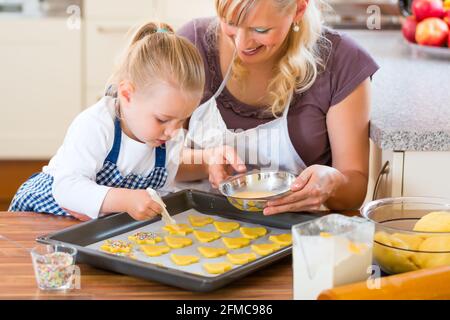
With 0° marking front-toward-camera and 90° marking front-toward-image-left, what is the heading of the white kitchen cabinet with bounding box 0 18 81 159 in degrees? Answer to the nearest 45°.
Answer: approximately 0°

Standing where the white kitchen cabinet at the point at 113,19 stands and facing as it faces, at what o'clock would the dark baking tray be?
The dark baking tray is roughly at 12 o'clock from the white kitchen cabinet.

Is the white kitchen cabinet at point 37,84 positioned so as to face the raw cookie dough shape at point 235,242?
yes

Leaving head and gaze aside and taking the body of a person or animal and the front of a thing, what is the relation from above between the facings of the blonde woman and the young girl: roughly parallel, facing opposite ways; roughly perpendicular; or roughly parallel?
roughly perpendicular

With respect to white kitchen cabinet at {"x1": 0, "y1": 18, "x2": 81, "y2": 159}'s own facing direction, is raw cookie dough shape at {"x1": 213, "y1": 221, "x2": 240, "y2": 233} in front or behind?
in front

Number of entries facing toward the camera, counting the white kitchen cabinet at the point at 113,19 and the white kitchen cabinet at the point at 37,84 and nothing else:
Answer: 2

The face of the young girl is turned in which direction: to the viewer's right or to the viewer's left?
to the viewer's right

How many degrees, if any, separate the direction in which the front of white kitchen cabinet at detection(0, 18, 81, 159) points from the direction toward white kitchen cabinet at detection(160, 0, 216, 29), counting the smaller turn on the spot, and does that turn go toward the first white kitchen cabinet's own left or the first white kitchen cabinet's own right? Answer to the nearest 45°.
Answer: approximately 90° to the first white kitchen cabinet's own left

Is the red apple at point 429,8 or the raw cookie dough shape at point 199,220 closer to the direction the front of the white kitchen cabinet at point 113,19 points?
the raw cookie dough shape

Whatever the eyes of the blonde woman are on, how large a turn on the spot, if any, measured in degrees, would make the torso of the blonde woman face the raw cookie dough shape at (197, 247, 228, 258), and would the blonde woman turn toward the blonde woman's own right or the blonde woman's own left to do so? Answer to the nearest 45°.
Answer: approximately 45° to the blonde woman's own left

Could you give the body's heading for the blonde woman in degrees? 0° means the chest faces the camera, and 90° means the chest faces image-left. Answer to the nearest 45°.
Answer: approximately 45°

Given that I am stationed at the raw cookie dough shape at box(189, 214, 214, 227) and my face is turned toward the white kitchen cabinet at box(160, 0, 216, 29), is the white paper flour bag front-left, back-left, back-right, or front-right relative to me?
back-right

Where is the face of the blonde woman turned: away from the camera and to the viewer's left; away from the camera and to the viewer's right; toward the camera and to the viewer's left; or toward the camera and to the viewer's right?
toward the camera and to the viewer's left
